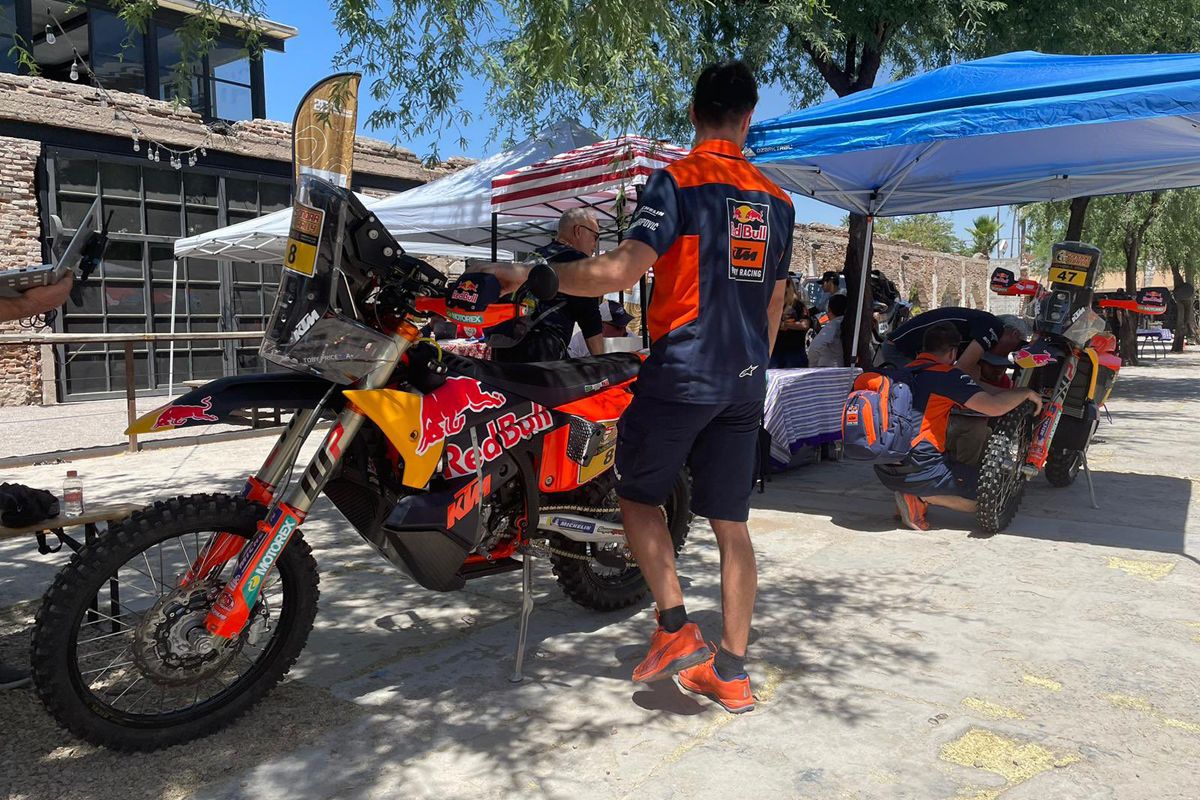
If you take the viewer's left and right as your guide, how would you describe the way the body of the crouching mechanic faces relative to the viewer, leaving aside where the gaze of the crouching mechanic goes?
facing to the right of the viewer

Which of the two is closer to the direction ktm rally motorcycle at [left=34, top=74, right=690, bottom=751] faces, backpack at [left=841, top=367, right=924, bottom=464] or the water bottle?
the water bottle

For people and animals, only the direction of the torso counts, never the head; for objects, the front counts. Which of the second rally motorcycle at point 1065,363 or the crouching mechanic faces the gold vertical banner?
the second rally motorcycle

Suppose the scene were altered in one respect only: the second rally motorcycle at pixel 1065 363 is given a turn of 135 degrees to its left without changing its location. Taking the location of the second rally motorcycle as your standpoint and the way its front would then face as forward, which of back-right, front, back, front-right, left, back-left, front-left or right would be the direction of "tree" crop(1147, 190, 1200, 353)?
left

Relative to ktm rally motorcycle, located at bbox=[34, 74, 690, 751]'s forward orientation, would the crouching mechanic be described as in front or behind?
behind

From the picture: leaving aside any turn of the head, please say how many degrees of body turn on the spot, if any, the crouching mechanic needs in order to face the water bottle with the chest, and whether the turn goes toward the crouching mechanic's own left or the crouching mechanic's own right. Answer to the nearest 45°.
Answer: approximately 135° to the crouching mechanic's own right

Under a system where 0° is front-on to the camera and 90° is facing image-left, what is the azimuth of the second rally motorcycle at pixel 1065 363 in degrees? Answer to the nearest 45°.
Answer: approximately 45°

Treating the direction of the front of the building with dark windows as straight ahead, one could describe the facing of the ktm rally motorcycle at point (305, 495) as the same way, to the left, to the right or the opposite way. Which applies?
to the right
